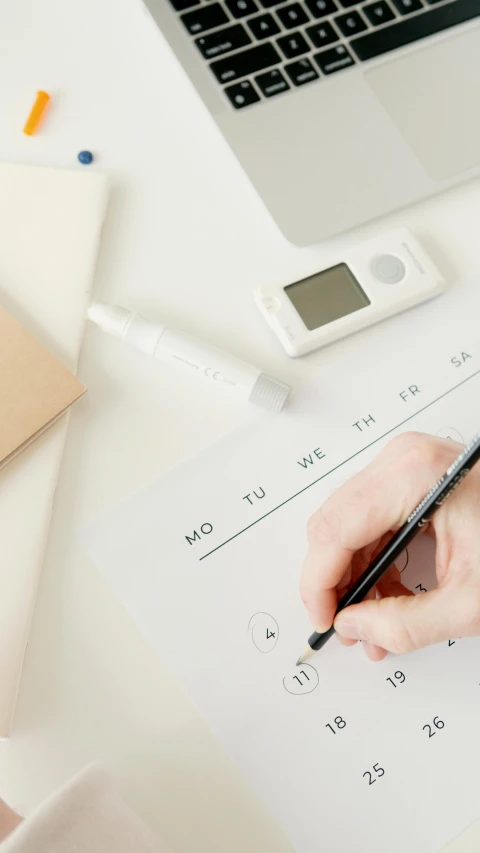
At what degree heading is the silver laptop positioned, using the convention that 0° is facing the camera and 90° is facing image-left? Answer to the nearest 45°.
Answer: approximately 315°

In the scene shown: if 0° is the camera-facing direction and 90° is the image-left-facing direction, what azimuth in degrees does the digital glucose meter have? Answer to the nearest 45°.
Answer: approximately 0°
